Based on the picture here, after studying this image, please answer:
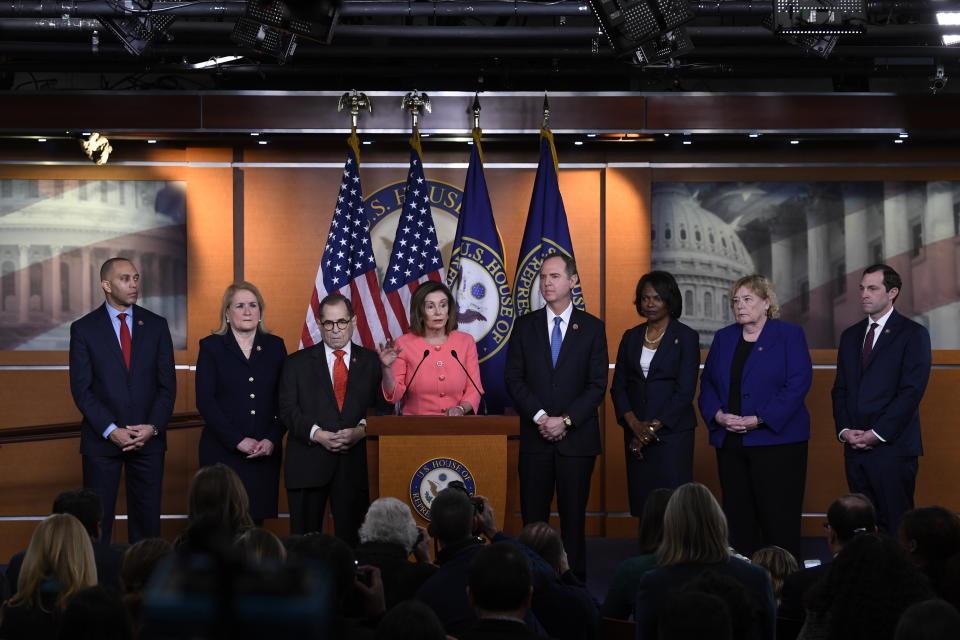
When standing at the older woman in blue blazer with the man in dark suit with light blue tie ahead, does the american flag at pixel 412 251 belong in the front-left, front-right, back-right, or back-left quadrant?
front-right

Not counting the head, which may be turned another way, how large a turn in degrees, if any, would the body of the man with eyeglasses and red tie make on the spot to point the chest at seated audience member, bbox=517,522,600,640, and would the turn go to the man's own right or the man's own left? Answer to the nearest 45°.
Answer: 0° — they already face them

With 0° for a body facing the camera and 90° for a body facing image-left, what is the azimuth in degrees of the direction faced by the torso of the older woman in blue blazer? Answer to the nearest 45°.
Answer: approximately 45°

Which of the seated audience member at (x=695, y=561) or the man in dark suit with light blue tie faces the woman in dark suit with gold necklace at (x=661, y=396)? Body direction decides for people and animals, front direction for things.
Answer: the seated audience member

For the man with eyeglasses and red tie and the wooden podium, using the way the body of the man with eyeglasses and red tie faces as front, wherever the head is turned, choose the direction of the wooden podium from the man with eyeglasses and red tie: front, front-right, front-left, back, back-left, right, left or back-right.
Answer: front-left

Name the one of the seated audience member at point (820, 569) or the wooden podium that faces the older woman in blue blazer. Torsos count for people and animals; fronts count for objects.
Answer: the seated audience member

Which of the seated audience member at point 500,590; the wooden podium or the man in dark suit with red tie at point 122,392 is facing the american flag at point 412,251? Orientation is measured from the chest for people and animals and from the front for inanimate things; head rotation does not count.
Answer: the seated audience member

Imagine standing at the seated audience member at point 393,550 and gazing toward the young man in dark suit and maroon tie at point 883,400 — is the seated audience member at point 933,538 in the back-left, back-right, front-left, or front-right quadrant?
front-right

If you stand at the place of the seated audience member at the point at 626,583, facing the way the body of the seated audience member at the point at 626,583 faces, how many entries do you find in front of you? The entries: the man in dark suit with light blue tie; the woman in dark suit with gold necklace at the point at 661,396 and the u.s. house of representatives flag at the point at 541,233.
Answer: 3

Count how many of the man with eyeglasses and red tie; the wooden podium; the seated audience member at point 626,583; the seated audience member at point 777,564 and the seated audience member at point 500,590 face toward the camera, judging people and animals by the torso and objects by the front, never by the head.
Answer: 2

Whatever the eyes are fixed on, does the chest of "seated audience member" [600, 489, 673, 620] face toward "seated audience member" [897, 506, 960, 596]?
no

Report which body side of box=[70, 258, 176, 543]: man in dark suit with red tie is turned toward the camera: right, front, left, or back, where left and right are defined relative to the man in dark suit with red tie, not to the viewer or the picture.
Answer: front

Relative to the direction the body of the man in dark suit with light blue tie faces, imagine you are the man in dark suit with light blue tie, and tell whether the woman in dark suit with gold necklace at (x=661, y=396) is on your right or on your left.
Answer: on your left

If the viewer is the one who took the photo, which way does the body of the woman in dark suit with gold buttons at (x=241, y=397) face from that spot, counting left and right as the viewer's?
facing the viewer and to the right of the viewer

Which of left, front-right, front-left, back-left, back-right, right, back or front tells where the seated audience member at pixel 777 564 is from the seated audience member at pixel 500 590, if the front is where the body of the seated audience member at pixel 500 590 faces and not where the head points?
front-right

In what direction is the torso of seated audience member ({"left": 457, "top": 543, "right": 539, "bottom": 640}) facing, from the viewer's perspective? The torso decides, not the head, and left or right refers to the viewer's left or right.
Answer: facing away from the viewer

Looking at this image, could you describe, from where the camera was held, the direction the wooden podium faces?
facing the viewer

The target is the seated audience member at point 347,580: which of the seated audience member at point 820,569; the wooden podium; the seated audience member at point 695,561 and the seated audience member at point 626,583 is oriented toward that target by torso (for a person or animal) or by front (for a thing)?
the wooden podium

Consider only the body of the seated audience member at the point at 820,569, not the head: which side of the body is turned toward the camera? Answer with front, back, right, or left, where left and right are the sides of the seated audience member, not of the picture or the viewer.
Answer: back
